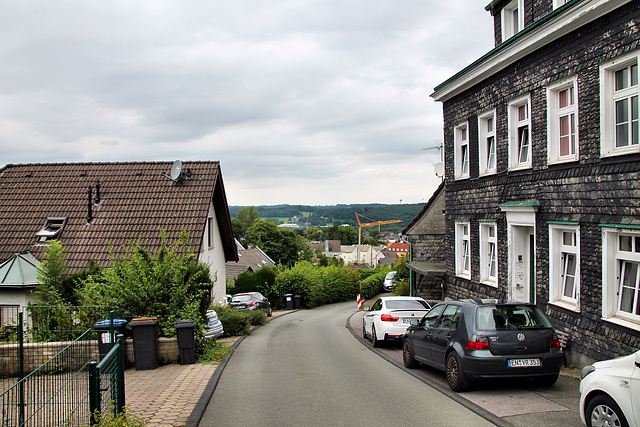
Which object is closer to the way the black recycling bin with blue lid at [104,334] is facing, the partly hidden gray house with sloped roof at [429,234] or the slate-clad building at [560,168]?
the slate-clad building

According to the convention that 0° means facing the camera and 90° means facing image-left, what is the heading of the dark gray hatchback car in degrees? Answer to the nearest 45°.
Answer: approximately 135°

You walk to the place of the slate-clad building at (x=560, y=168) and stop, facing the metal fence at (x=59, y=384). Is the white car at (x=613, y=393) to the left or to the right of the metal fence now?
left

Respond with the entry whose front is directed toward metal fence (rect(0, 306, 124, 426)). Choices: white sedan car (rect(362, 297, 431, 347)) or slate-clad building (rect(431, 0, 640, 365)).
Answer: the slate-clad building

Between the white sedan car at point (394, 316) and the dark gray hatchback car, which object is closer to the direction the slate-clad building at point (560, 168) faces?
the dark gray hatchback car

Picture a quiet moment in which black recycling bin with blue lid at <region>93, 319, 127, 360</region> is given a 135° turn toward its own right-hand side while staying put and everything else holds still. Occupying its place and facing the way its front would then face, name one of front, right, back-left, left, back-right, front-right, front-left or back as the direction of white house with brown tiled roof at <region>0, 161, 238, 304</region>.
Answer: front-right

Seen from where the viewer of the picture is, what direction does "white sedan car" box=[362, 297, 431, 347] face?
facing away from the viewer and to the left of the viewer

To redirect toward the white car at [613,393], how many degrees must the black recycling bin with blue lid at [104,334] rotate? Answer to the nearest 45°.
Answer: approximately 45° to its left
